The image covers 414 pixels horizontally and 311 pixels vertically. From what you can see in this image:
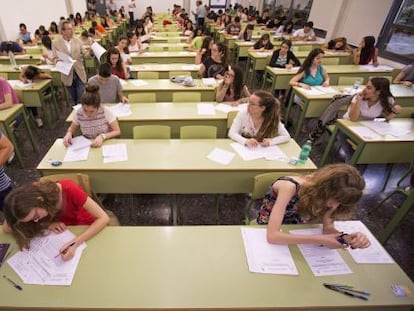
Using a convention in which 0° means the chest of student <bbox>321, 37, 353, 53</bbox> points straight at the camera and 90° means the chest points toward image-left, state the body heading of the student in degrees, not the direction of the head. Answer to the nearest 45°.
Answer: approximately 0°
